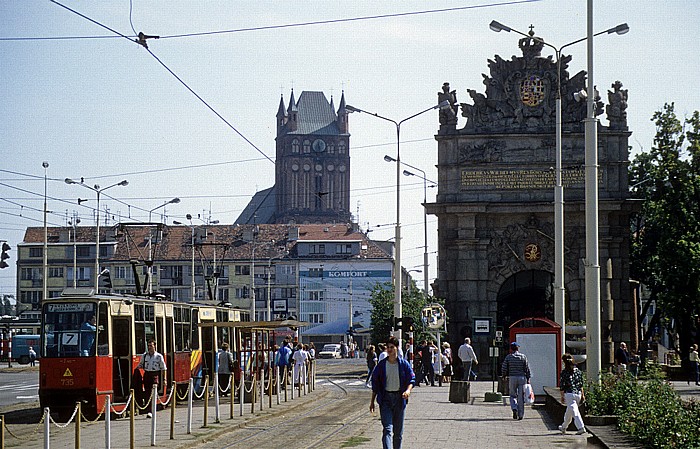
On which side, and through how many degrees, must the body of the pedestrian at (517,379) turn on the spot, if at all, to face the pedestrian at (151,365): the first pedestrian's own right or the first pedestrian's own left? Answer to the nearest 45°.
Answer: approximately 90° to the first pedestrian's own left

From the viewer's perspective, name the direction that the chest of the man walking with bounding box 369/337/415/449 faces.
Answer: toward the camera

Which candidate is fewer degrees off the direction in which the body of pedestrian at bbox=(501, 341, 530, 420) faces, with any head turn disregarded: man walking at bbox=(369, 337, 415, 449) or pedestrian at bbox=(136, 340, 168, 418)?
the pedestrian

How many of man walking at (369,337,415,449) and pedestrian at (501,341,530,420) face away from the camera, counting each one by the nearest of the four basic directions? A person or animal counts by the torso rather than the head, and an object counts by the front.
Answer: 1

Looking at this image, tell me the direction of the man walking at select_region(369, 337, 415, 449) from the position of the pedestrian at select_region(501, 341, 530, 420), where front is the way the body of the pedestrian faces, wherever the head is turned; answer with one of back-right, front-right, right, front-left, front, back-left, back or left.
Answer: back

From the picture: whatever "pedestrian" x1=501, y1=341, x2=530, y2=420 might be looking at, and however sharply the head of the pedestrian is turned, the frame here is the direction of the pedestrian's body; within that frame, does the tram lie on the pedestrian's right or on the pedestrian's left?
on the pedestrian's left

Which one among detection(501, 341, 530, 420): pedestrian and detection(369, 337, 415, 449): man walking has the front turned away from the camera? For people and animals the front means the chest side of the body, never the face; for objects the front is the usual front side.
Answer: the pedestrian

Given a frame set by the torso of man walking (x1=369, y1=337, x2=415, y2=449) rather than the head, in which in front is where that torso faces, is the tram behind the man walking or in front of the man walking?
behind

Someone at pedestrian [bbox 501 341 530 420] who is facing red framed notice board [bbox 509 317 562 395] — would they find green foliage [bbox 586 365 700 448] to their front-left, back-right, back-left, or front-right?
back-right

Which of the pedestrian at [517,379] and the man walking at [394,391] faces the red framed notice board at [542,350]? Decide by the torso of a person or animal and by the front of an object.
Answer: the pedestrian

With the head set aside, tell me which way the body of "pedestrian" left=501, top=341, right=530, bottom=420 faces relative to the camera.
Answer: away from the camera

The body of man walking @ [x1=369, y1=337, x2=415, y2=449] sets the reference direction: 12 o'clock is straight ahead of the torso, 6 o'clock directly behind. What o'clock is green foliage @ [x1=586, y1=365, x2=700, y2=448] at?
The green foliage is roughly at 9 o'clock from the man walking.

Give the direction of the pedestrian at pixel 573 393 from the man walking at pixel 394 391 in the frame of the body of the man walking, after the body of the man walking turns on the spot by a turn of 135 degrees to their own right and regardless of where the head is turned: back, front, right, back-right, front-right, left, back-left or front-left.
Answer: right

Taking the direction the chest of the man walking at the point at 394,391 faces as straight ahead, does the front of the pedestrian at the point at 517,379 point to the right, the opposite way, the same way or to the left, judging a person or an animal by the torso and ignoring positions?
the opposite way
